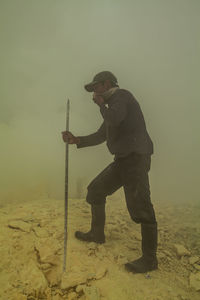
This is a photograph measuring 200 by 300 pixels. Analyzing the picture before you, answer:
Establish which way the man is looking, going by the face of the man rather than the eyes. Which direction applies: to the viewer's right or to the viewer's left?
to the viewer's left

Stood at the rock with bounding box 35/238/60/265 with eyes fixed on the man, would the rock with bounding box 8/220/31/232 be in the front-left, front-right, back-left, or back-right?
back-left

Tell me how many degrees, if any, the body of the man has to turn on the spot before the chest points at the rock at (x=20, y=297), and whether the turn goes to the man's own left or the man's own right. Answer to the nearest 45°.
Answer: approximately 45° to the man's own left

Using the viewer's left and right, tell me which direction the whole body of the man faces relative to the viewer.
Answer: facing to the left of the viewer

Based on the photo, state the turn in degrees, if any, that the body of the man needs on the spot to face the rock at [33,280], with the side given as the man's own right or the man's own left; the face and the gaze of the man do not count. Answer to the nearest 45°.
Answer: approximately 45° to the man's own left
